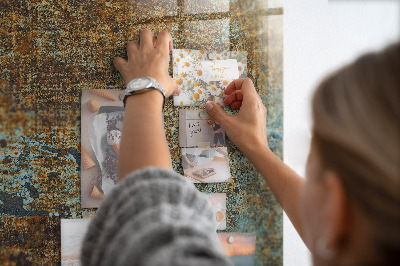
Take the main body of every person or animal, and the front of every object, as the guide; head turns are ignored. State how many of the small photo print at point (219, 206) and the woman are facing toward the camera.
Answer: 1

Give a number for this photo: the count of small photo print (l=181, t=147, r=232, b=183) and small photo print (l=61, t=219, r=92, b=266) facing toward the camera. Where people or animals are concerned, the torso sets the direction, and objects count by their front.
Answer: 2

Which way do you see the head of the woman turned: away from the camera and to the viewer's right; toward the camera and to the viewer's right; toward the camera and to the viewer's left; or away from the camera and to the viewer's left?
away from the camera and to the viewer's left

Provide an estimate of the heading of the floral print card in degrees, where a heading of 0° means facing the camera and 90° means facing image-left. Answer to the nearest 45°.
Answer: approximately 0°

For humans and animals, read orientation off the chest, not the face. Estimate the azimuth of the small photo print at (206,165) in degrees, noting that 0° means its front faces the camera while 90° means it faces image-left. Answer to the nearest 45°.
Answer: approximately 0°
